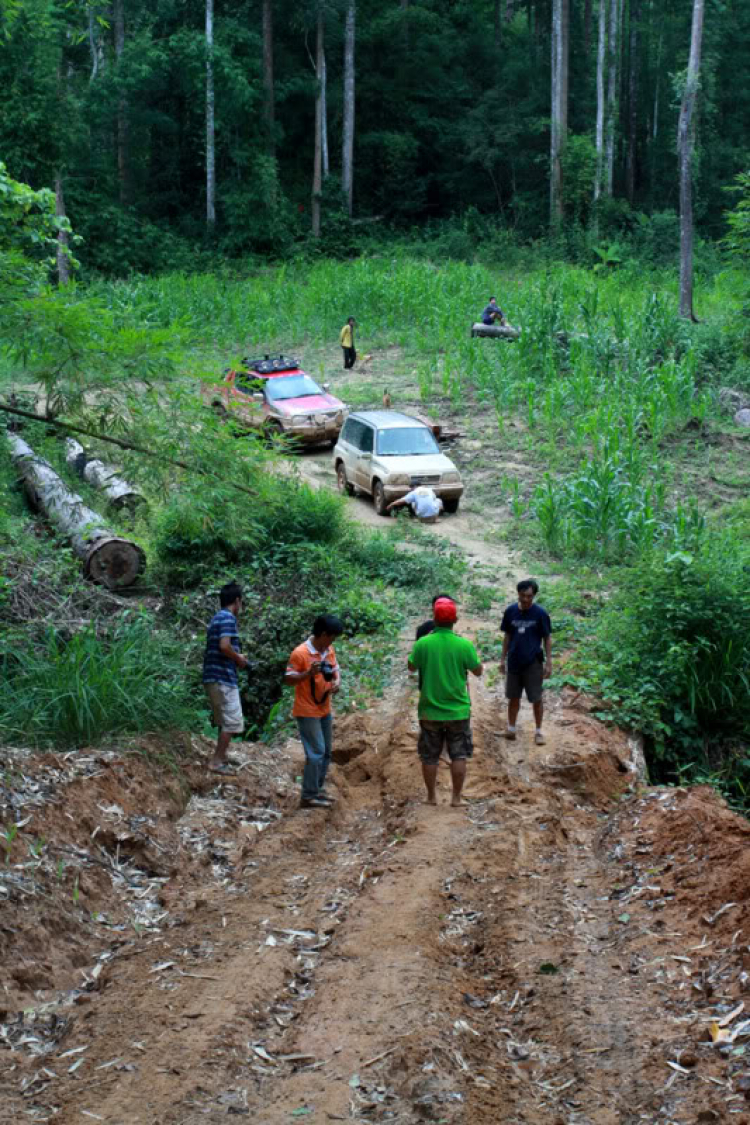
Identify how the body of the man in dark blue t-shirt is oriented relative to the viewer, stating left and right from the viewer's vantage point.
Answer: facing the viewer

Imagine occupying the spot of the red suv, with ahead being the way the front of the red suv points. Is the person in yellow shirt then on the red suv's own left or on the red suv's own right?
on the red suv's own left

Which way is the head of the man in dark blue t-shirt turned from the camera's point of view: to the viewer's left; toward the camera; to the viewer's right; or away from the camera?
toward the camera

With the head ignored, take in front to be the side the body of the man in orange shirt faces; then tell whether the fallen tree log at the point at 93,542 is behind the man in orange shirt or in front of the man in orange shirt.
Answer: behind

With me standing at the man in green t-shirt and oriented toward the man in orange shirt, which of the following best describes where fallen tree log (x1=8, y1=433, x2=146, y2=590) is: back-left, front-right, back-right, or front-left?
front-right

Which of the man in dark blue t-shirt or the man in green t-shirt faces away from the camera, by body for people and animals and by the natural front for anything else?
the man in green t-shirt

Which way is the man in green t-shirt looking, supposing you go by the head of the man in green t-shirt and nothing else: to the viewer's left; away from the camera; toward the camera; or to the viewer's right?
away from the camera

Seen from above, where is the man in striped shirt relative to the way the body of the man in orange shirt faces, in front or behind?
behind

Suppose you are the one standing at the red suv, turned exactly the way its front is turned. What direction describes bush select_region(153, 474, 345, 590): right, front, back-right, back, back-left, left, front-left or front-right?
front-right

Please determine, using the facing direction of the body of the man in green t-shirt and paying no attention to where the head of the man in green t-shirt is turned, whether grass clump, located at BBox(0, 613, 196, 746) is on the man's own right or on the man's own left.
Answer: on the man's own left

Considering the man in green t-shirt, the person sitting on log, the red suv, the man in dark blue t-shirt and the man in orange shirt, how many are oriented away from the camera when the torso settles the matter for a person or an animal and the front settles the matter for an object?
1

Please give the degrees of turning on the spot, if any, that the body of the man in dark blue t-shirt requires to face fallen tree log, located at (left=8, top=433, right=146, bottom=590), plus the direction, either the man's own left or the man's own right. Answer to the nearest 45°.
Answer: approximately 135° to the man's own right

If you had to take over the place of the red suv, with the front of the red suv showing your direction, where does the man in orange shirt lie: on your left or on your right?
on your right

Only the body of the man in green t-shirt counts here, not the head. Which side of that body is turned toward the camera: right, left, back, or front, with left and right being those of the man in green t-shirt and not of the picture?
back

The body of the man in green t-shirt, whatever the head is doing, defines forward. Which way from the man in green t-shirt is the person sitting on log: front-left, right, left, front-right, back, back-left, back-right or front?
front

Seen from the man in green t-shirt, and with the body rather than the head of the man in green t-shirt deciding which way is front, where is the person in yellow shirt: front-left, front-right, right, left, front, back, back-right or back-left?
front

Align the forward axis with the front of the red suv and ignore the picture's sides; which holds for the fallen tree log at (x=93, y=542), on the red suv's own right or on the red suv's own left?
on the red suv's own right
